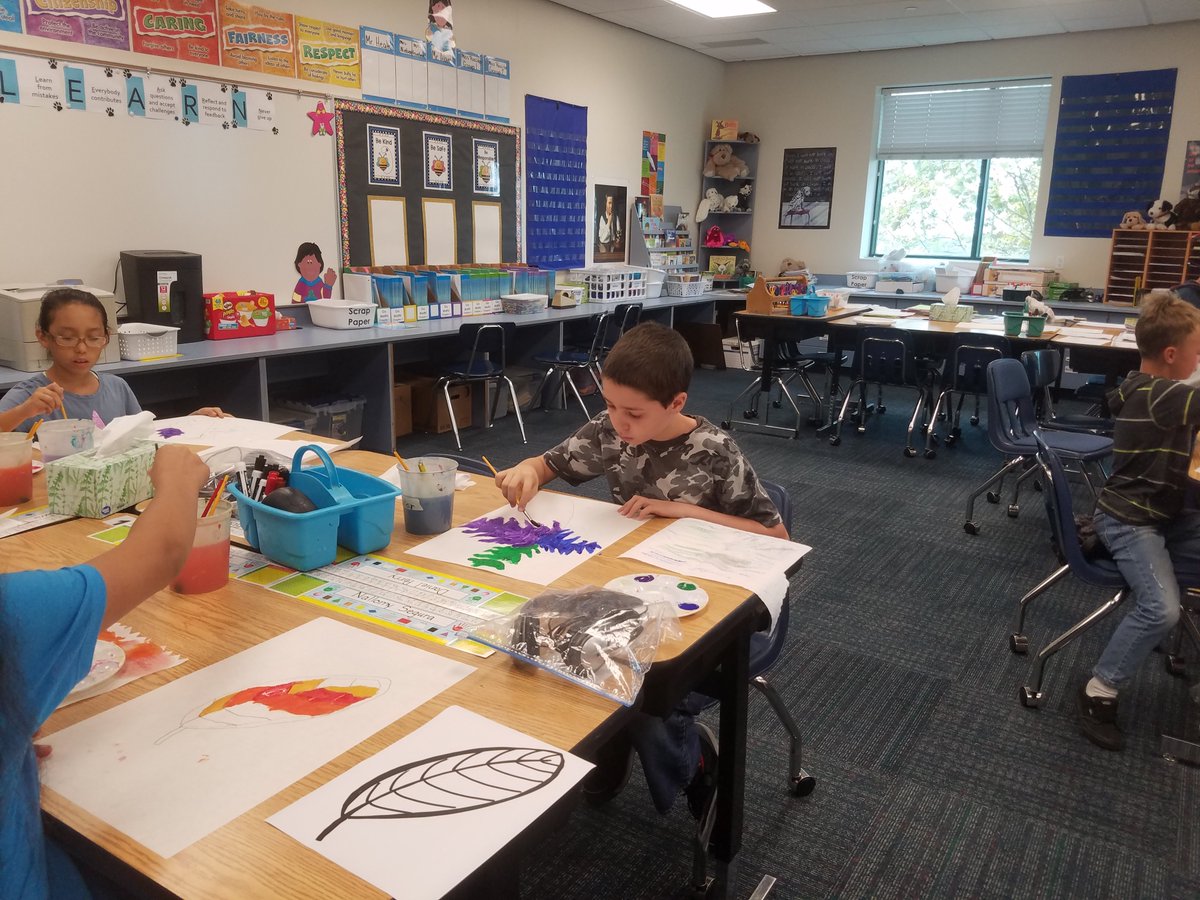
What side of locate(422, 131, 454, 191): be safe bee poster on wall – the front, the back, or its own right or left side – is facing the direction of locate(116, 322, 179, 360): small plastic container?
right

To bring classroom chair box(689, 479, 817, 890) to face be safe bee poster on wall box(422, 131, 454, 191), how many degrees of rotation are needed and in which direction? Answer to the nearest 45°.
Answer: approximately 90° to its right

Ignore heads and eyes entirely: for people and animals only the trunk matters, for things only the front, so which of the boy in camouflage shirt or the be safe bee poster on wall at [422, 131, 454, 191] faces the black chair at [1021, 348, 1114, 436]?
the be safe bee poster on wall

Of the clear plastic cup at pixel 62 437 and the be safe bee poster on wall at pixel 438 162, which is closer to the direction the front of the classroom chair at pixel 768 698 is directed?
the clear plastic cup

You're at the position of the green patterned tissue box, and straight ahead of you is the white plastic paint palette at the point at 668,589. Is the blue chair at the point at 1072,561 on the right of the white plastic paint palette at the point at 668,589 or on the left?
left

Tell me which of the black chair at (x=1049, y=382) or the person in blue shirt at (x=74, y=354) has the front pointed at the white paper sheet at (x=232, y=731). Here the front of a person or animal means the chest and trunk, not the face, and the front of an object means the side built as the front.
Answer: the person in blue shirt

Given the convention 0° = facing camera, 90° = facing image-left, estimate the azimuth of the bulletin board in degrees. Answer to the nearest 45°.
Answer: approximately 315°
